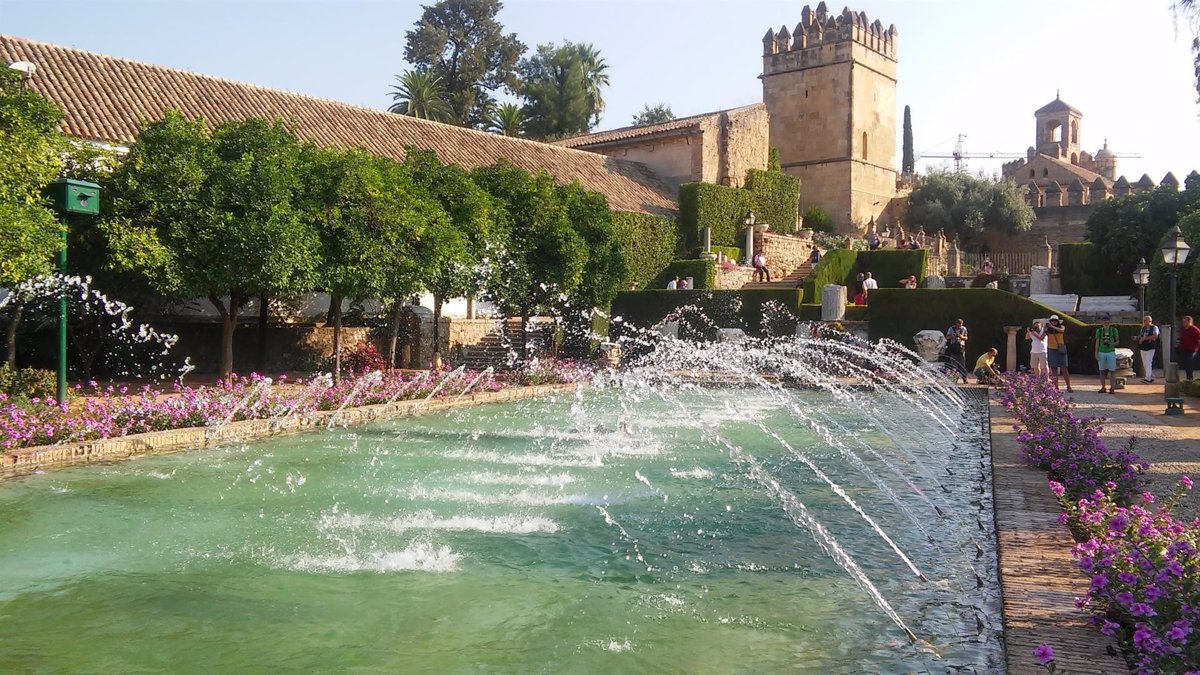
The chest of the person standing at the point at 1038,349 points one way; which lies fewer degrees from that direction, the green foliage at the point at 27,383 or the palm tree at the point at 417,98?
the green foliage

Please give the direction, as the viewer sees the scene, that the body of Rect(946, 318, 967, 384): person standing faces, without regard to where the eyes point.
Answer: toward the camera

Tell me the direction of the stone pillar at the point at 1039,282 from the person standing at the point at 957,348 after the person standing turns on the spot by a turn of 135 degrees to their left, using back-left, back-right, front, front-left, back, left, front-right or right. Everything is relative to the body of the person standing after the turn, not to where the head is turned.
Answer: front-left

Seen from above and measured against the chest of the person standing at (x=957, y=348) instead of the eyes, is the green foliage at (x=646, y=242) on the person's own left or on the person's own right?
on the person's own right

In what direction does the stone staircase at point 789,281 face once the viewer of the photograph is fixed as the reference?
facing the viewer and to the left of the viewer

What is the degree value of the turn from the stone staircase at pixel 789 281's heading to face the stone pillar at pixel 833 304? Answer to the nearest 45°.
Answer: approximately 45° to its left

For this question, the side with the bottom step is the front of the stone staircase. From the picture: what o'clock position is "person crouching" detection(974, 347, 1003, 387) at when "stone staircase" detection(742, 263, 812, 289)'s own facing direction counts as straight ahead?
The person crouching is roughly at 10 o'clock from the stone staircase.

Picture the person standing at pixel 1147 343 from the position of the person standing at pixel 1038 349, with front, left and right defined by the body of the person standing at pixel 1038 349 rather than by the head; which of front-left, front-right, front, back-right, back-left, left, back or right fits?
back-left

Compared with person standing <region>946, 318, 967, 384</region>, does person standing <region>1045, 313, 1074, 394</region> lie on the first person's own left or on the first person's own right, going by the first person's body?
on the first person's own left
